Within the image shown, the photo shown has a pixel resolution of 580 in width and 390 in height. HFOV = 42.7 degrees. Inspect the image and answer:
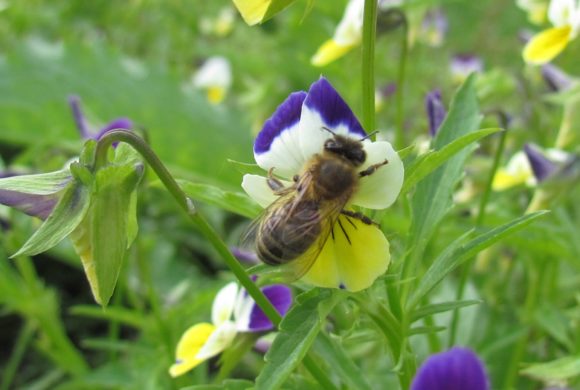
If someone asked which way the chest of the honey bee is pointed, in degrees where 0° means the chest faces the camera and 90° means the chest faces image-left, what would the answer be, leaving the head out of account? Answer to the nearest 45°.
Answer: approximately 225°

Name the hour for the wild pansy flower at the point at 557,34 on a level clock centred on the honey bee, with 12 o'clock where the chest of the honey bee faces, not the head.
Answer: The wild pansy flower is roughly at 12 o'clock from the honey bee.
